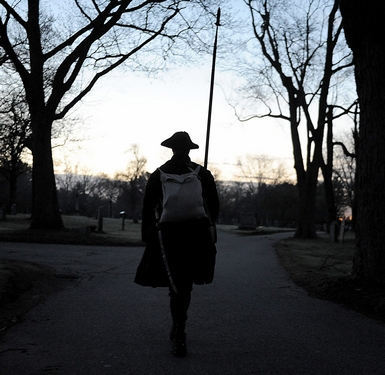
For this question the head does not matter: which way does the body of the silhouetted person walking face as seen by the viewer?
away from the camera
